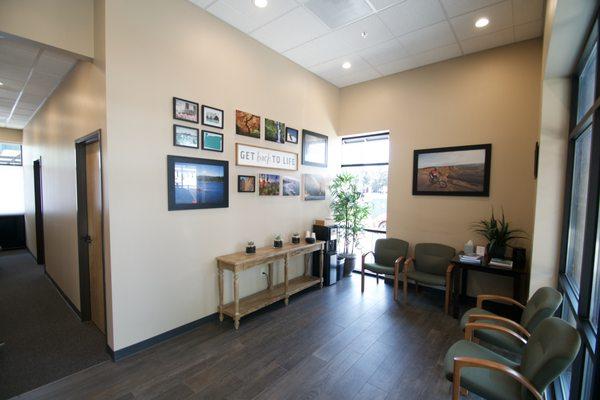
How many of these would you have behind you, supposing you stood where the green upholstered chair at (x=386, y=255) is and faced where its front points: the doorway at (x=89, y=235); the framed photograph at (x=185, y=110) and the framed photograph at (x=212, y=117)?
0

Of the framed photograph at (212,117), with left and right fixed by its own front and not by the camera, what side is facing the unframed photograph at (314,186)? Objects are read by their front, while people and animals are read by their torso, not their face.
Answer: left

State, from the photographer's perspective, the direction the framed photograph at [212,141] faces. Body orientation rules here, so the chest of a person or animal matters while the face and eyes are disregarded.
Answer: facing the viewer and to the right of the viewer

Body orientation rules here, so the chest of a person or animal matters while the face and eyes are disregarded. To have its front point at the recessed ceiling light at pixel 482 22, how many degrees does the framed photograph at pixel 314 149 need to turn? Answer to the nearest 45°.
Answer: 0° — it already faces it

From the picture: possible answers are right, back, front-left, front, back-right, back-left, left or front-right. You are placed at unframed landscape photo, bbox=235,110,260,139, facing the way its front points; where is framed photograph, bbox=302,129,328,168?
left

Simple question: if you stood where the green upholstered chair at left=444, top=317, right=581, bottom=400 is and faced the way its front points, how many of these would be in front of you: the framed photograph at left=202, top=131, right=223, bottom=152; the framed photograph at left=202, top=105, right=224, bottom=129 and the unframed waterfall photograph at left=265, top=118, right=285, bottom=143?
3

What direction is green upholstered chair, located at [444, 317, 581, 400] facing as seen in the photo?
to the viewer's left

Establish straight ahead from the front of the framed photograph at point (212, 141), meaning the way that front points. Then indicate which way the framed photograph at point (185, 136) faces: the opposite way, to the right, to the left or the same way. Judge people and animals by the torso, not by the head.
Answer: the same way

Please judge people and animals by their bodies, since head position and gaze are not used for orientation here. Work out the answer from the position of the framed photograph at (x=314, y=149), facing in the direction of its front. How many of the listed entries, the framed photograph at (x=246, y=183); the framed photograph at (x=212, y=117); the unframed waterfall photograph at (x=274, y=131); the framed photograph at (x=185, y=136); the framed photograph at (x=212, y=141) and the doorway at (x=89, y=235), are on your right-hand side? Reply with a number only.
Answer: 6

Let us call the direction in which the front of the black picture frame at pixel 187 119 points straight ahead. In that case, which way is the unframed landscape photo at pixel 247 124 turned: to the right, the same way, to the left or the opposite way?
the same way

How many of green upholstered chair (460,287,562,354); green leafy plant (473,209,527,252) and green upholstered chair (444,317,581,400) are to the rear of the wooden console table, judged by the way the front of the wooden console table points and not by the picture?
0

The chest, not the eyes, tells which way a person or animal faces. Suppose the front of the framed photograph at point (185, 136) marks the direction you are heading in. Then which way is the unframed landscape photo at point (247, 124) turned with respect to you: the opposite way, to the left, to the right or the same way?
the same way

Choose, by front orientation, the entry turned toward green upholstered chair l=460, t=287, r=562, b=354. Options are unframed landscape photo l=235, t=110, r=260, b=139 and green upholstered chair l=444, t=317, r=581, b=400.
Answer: the unframed landscape photo

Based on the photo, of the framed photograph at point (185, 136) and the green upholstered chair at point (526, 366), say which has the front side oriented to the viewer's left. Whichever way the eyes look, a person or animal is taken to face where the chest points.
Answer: the green upholstered chair

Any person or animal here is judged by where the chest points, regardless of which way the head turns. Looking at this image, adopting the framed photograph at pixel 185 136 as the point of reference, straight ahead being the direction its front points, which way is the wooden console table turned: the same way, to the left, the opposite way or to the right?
the same way

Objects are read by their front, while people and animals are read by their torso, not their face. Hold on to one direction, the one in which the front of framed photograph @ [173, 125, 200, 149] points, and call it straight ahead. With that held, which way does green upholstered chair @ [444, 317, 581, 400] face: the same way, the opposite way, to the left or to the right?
the opposite way

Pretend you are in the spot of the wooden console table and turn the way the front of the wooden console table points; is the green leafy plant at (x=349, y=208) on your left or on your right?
on your left

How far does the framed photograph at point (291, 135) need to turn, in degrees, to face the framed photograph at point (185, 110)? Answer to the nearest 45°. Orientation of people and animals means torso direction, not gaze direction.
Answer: approximately 90° to its right
